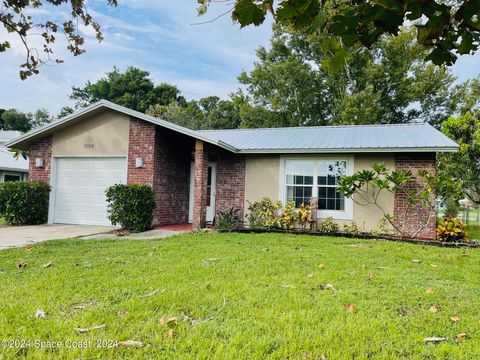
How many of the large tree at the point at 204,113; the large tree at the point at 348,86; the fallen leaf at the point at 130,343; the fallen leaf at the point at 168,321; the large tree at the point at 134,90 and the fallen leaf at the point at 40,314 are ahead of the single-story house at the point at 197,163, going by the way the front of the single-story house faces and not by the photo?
3

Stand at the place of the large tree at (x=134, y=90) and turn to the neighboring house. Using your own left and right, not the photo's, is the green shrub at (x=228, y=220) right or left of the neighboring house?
left

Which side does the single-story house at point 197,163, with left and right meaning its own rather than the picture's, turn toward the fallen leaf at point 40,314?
front

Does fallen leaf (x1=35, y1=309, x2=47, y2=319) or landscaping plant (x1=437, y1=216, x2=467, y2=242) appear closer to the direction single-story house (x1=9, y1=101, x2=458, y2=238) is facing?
the fallen leaf

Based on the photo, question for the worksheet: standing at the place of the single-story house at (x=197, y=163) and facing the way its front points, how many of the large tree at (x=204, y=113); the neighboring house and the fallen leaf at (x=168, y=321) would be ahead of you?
1

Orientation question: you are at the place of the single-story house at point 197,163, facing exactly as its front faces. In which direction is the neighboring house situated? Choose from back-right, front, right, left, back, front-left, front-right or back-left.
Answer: back-right

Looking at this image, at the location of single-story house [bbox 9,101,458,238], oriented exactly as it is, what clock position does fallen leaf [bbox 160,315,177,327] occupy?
The fallen leaf is roughly at 12 o'clock from the single-story house.

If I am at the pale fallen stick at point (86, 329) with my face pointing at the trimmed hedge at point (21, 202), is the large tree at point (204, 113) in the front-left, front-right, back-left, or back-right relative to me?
front-right

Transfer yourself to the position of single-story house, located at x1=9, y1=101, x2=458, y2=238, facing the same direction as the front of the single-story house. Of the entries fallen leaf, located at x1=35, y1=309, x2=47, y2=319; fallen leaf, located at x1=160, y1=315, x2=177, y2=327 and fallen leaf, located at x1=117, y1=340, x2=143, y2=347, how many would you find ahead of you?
3

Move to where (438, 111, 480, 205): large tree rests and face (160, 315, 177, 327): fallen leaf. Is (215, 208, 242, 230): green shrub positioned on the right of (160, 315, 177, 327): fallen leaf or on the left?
right

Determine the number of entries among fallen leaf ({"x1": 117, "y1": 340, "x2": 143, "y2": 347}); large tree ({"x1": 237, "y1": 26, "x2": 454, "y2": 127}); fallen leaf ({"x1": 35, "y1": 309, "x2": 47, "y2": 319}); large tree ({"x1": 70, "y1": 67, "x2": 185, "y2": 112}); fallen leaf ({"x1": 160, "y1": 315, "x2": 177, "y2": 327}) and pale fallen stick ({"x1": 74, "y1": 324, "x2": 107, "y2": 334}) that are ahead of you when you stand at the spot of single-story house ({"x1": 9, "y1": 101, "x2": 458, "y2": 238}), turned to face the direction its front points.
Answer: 4

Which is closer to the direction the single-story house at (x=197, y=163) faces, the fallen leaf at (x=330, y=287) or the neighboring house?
the fallen leaf

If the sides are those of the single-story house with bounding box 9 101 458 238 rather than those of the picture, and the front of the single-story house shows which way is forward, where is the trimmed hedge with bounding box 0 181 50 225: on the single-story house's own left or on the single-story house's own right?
on the single-story house's own right

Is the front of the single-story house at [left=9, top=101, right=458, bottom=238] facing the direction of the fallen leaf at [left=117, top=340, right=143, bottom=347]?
yes

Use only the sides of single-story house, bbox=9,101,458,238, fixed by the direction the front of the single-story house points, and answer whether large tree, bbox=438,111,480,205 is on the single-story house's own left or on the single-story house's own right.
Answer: on the single-story house's own left

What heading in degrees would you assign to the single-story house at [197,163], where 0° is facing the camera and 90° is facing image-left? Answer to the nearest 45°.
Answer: approximately 0°

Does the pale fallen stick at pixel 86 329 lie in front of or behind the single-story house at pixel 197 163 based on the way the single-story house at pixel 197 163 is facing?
in front

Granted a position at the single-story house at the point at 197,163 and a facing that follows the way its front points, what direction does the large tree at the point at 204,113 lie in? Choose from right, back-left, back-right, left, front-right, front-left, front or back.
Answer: back

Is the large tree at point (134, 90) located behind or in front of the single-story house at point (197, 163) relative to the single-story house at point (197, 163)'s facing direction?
behind

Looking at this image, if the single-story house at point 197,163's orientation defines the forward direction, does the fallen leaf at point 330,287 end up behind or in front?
in front
